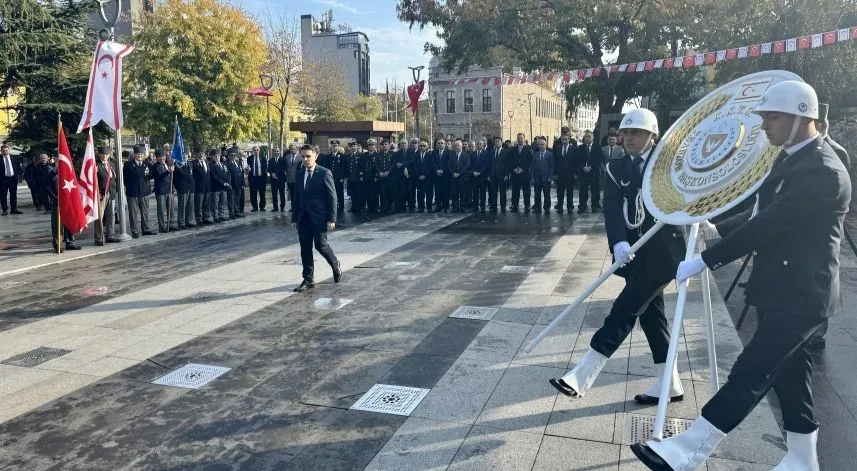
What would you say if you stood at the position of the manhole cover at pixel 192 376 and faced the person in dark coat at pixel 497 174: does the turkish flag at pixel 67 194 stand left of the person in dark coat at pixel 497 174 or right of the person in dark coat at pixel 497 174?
left

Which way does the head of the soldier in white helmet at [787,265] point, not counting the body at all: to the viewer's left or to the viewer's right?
to the viewer's left

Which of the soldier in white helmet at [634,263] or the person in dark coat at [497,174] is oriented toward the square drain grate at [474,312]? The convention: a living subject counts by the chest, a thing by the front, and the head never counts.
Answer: the person in dark coat

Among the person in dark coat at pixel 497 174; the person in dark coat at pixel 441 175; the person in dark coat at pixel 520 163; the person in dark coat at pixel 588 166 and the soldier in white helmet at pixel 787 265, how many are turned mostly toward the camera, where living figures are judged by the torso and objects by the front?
4

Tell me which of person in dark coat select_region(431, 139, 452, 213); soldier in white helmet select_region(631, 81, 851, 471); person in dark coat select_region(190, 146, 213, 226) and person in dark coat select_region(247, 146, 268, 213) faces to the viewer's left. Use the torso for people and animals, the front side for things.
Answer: the soldier in white helmet

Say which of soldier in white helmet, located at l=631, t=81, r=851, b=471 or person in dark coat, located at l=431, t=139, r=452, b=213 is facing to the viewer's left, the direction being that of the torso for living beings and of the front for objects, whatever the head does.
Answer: the soldier in white helmet

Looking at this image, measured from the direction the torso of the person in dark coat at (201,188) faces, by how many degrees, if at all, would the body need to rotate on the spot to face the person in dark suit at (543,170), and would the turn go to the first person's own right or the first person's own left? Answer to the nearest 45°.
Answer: approximately 45° to the first person's own left
